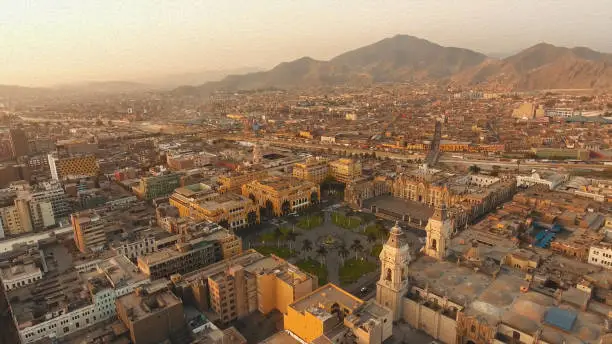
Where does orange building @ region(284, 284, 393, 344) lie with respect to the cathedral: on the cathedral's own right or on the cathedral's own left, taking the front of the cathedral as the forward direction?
on the cathedral's own left

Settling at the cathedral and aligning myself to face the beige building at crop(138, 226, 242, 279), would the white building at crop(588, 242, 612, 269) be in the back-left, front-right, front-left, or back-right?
back-right

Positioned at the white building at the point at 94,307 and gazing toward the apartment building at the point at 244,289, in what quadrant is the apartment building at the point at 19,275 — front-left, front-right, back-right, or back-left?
back-left

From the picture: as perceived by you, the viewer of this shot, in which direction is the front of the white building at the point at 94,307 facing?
facing the viewer and to the right of the viewer

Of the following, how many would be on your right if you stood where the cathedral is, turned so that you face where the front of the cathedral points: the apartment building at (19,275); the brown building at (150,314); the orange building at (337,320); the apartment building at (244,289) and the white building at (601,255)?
1

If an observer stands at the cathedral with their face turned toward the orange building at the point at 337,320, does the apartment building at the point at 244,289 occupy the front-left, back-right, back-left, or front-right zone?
front-right

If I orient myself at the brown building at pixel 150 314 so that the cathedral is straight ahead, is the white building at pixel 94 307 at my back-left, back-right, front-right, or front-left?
back-left

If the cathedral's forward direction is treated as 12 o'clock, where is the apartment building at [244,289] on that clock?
The apartment building is roughly at 10 o'clock from the cathedral.

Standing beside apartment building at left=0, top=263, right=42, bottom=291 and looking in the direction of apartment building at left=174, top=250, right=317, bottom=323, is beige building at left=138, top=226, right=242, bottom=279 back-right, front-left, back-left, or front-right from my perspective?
front-left

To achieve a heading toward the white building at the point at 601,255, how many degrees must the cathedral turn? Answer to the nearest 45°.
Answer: approximately 90° to its right

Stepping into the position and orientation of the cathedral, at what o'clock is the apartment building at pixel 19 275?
The apartment building is roughly at 10 o'clock from the cathedral.

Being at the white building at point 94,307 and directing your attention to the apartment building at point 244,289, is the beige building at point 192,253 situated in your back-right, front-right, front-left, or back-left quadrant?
front-left

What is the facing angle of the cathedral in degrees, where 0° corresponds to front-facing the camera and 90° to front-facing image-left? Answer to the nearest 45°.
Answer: approximately 135°
